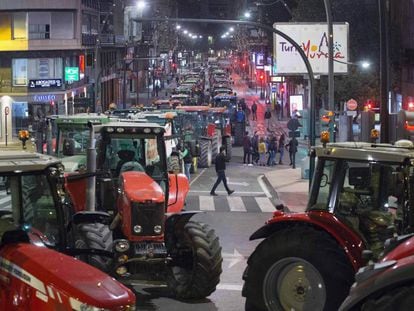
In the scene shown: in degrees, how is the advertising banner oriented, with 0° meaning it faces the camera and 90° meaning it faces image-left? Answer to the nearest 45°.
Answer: approximately 0°

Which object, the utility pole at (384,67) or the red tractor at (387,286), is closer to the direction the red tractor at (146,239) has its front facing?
the red tractor

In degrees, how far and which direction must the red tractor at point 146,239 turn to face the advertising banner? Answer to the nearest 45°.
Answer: approximately 180°

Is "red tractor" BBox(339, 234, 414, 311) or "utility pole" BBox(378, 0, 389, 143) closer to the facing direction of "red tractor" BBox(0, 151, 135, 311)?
the red tractor

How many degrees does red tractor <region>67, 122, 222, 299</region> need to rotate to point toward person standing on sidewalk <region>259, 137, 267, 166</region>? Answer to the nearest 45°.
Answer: approximately 180°

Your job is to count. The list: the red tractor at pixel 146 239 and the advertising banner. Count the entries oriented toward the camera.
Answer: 2
